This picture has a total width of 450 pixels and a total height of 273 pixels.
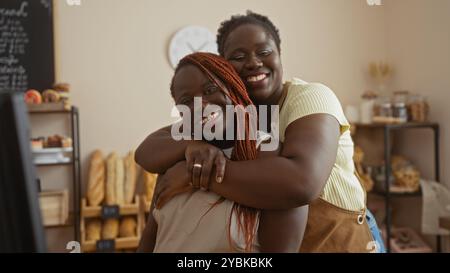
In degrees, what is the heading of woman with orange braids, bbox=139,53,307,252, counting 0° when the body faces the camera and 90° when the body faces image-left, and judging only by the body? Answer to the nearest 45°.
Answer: approximately 45°

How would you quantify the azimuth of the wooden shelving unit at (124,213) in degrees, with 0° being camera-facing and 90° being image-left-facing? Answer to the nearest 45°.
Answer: approximately 0°

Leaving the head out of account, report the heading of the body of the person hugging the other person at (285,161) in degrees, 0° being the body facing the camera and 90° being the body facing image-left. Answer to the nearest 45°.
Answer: approximately 45°

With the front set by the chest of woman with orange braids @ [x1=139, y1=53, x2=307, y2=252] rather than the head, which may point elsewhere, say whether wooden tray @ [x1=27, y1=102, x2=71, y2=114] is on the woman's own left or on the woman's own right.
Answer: on the woman's own right
